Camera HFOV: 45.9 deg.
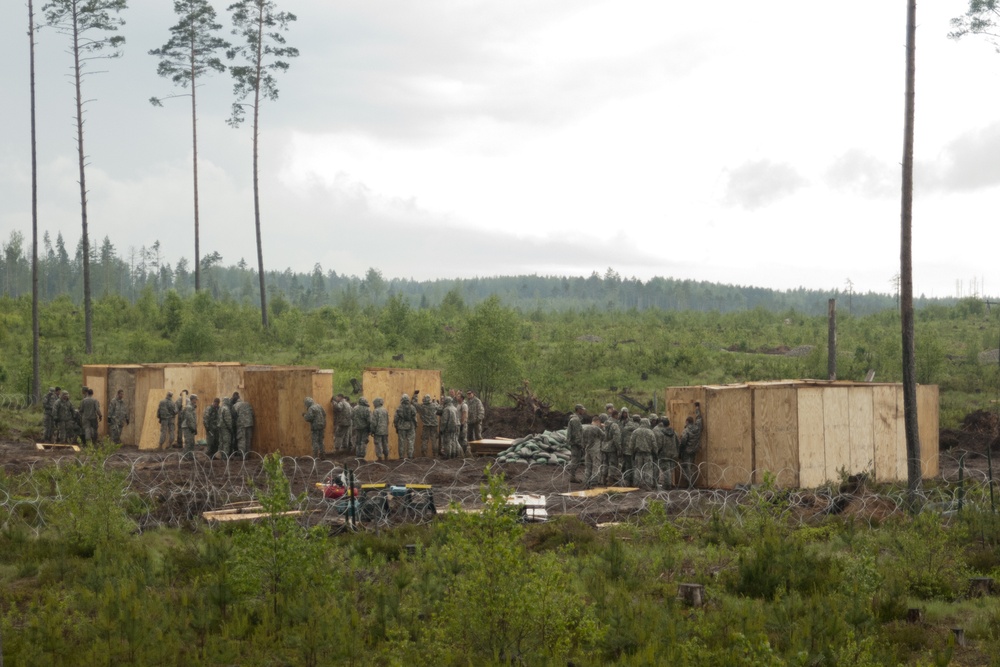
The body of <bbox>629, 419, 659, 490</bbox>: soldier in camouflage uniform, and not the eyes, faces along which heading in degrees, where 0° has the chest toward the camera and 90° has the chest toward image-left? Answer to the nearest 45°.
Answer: approximately 180°

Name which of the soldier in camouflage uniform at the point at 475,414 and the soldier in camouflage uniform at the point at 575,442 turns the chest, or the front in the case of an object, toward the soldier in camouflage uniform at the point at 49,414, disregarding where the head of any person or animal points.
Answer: the soldier in camouflage uniform at the point at 475,414

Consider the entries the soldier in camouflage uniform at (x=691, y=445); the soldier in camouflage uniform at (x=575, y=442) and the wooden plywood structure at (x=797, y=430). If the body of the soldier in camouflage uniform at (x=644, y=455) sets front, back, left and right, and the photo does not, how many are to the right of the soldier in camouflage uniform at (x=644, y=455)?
2

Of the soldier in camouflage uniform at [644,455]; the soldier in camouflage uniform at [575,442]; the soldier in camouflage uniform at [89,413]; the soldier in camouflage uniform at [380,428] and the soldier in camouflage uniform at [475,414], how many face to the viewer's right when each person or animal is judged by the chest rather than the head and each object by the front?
1

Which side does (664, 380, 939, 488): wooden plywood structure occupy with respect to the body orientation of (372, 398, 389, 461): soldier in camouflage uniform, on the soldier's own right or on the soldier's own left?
on the soldier's own right

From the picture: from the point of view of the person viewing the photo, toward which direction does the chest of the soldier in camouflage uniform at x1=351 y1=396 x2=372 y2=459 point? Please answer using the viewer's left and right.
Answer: facing away from the viewer

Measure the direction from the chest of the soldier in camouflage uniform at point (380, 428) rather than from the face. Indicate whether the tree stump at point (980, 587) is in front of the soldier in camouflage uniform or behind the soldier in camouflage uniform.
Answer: behind

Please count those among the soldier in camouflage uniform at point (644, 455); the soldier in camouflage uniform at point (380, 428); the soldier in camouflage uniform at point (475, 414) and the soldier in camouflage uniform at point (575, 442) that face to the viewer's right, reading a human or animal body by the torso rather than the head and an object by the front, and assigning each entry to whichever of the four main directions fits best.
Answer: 1

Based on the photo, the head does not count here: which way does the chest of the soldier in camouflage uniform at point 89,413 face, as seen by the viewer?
away from the camera

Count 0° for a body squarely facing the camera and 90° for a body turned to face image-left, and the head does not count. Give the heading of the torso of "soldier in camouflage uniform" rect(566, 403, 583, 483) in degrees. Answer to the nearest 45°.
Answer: approximately 270°

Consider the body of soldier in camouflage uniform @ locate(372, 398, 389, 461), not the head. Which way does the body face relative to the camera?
away from the camera
